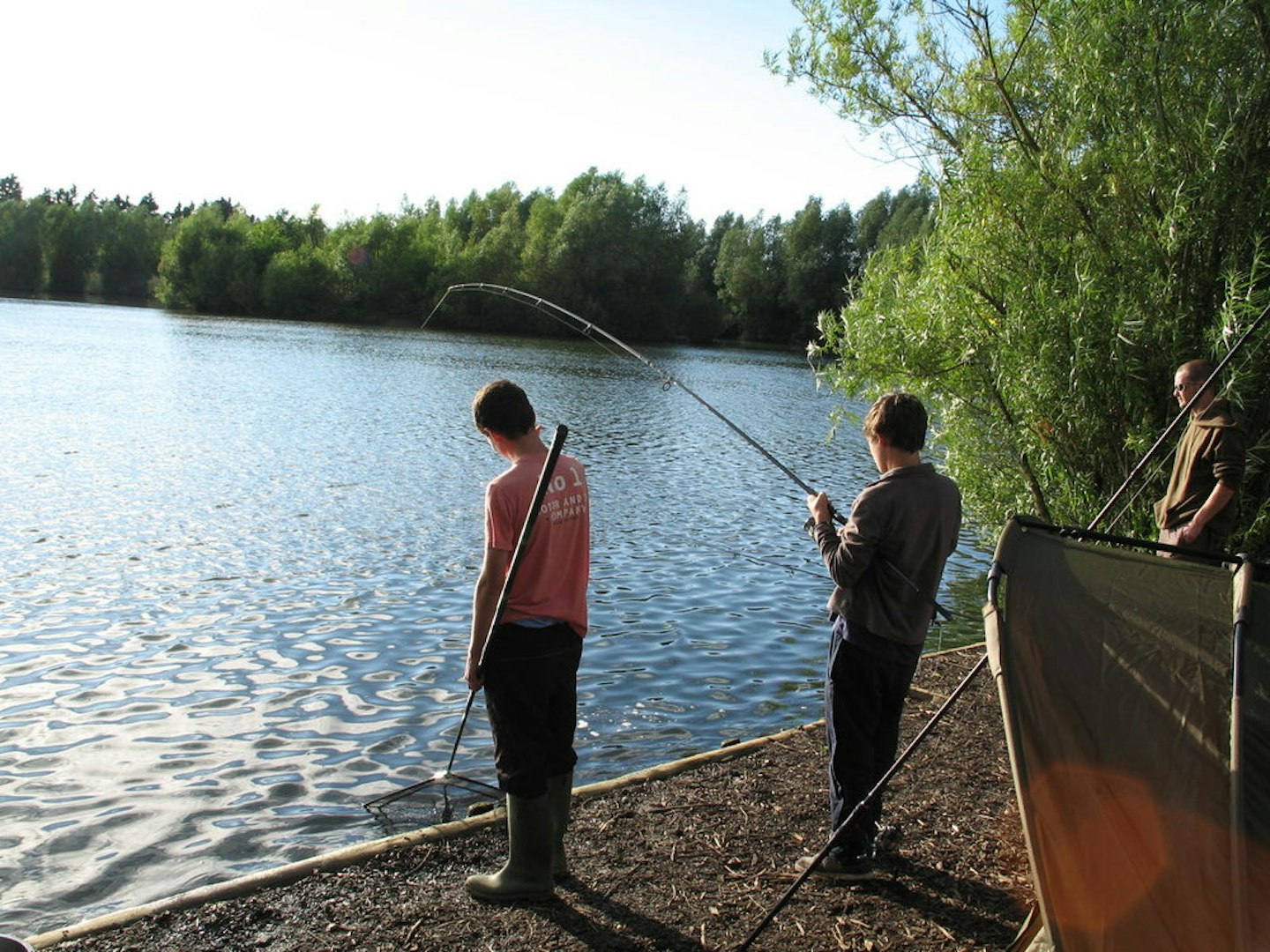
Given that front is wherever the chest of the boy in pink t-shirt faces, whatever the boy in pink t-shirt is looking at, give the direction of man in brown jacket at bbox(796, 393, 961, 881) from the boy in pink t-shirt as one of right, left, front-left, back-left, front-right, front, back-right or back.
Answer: back-right

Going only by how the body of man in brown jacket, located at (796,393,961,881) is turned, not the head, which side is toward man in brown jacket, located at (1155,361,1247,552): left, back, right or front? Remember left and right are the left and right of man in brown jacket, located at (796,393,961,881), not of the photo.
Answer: right

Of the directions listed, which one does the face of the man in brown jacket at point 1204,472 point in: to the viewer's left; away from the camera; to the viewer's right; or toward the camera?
to the viewer's left

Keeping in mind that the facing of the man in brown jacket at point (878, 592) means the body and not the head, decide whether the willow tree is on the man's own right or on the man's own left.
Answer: on the man's own right

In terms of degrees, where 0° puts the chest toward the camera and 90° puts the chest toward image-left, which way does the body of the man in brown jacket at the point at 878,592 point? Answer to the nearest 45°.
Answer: approximately 135°

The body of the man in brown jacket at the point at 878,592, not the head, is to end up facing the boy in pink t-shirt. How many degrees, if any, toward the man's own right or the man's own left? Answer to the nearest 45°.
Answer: approximately 45° to the man's own left

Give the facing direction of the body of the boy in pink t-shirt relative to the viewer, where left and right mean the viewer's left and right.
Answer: facing away from the viewer and to the left of the viewer

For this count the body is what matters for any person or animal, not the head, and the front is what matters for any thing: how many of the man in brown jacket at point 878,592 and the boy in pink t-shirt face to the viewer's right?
0

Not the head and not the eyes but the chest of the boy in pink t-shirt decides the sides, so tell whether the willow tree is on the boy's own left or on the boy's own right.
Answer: on the boy's own right

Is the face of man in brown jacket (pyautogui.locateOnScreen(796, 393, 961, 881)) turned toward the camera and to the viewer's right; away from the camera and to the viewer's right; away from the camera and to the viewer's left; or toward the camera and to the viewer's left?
away from the camera and to the viewer's left

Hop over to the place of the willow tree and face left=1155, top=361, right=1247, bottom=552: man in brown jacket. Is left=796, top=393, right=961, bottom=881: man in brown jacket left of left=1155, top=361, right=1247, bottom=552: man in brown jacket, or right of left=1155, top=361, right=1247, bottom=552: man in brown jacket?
right

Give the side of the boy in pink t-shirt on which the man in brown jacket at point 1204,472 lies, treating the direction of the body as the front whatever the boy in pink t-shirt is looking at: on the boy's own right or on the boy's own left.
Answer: on the boy's own right
